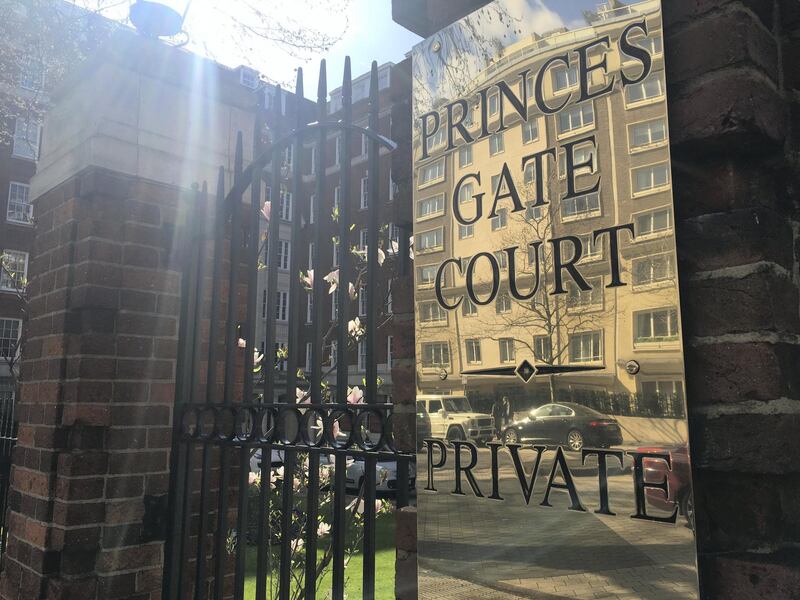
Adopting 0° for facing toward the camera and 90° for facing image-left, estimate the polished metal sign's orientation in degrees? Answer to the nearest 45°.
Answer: approximately 45°

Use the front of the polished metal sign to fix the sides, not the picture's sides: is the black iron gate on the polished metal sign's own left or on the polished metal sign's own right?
on the polished metal sign's own right

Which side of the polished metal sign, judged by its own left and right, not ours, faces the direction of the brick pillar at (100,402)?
right
